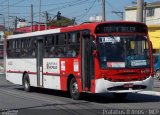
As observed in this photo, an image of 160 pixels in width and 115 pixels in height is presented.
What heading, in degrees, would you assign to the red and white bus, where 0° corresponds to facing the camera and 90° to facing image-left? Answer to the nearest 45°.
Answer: approximately 315°
